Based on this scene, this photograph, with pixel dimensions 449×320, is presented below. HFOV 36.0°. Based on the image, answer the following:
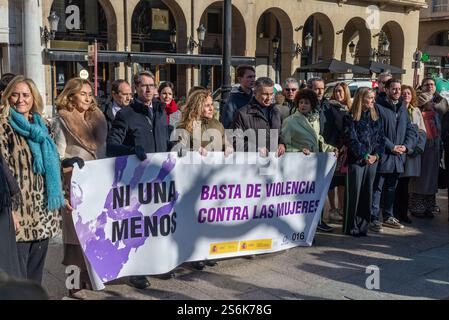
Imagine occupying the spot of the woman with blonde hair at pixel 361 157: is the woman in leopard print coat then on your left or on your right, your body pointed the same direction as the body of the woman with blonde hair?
on your right

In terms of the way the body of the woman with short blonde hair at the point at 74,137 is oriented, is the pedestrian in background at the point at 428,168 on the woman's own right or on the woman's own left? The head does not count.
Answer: on the woman's own left

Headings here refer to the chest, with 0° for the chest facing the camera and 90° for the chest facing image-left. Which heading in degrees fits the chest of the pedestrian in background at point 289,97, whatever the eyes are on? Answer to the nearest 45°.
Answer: approximately 0°

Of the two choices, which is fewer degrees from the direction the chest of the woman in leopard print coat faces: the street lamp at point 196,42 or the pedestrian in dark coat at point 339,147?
the pedestrian in dark coat

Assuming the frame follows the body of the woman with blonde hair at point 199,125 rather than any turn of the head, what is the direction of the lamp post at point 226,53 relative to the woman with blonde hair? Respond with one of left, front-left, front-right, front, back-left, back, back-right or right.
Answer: back-left

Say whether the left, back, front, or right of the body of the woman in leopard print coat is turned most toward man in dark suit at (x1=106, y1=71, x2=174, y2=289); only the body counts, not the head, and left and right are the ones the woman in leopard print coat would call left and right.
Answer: left

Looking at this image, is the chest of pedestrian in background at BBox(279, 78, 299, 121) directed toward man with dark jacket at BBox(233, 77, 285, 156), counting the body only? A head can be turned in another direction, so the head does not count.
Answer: yes

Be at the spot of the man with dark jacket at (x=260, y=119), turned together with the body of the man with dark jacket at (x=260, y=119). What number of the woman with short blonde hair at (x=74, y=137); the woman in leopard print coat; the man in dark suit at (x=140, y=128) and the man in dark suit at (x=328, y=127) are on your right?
3
